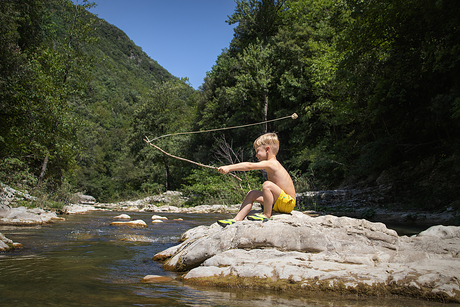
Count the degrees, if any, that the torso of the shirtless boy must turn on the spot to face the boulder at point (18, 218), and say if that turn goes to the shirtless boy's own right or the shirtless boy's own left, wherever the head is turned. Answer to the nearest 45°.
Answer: approximately 45° to the shirtless boy's own right

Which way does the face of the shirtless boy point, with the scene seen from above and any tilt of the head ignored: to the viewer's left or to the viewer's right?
to the viewer's left

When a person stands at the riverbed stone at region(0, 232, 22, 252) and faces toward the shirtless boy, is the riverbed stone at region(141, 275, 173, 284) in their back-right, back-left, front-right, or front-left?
front-right

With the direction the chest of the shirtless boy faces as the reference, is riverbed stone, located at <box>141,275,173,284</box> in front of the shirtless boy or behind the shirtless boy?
in front

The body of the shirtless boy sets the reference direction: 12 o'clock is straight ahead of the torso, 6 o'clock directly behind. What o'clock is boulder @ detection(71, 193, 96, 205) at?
The boulder is roughly at 2 o'clock from the shirtless boy.

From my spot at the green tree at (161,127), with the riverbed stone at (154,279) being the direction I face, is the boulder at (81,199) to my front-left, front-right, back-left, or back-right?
front-right

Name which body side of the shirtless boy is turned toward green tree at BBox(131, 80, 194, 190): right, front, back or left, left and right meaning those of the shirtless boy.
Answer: right

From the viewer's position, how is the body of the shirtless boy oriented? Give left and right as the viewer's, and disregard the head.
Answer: facing to the left of the viewer

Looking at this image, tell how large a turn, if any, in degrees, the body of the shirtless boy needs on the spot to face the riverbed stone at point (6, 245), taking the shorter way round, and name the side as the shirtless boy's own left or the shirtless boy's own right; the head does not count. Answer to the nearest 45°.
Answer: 0° — they already face it
